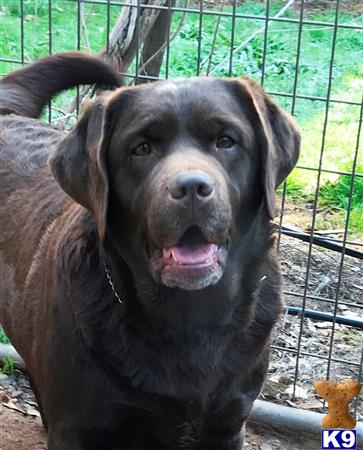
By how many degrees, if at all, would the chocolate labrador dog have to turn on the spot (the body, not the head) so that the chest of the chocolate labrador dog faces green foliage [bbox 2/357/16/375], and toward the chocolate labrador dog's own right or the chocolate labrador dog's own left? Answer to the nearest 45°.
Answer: approximately 180°
